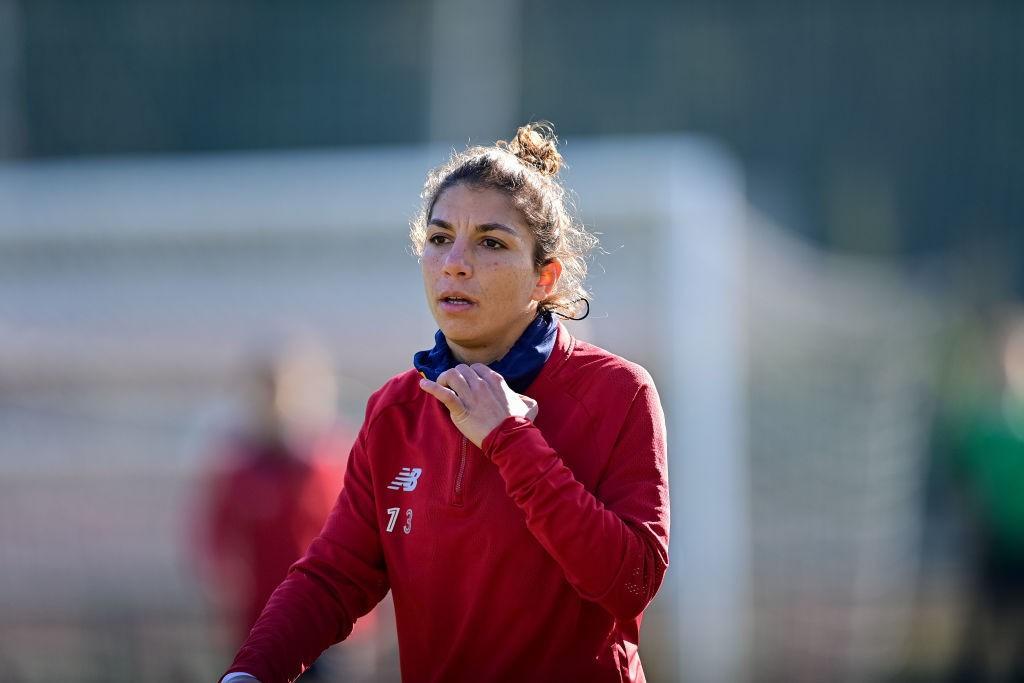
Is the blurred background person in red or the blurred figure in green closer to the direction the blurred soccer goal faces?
the blurred background person in red

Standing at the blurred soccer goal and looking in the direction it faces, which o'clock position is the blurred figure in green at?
The blurred figure in green is roughly at 8 o'clock from the blurred soccer goal.

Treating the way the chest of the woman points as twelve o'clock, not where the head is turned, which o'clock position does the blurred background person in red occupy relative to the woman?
The blurred background person in red is roughly at 4 o'clock from the woman.

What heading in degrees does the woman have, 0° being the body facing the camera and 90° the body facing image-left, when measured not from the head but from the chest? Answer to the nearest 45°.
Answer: approximately 45°

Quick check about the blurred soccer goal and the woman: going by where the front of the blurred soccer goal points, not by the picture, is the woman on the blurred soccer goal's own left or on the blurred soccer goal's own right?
on the blurred soccer goal's own left

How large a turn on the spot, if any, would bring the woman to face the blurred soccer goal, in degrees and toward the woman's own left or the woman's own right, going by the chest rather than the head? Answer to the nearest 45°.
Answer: approximately 135° to the woman's own right

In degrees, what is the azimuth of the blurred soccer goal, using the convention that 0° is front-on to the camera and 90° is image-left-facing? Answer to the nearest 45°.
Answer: approximately 45°

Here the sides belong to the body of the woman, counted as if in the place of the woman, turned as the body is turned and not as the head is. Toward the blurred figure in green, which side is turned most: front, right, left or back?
back

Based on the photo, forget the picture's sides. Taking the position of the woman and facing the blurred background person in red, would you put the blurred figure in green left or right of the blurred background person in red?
right

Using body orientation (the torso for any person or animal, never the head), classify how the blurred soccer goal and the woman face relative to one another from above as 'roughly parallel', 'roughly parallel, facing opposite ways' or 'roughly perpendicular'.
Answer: roughly parallel

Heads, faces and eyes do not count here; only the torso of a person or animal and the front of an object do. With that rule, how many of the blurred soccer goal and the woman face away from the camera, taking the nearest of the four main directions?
0

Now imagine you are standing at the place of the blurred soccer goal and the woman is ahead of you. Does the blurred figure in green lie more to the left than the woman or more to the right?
left

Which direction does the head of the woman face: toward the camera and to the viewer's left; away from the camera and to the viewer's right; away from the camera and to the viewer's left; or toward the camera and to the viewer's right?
toward the camera and to the viewer's left

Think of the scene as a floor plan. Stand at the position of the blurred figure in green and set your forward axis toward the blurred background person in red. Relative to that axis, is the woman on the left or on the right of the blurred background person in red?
left
